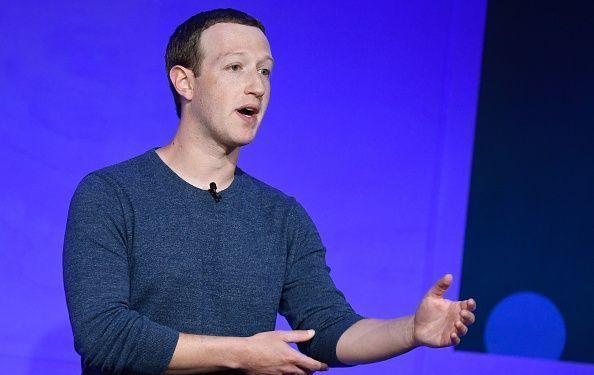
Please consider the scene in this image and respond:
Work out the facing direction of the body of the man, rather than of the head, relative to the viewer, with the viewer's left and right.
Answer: facing the viewer and to the right of the viewer

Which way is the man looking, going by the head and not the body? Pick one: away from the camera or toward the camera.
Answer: toward the camera
